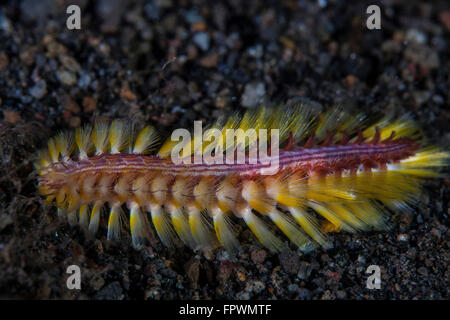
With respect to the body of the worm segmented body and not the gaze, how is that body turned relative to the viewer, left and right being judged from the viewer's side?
facing to the left of the viewer
